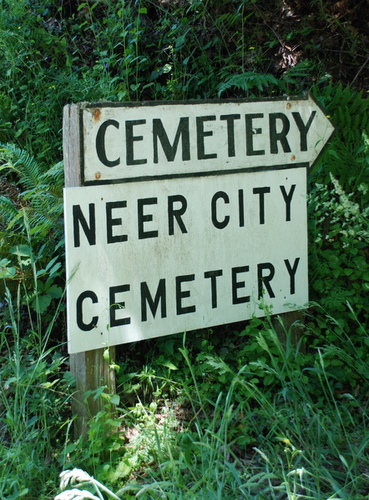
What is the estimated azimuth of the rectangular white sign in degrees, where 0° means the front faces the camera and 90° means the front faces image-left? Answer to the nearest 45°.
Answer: approximately 315°
